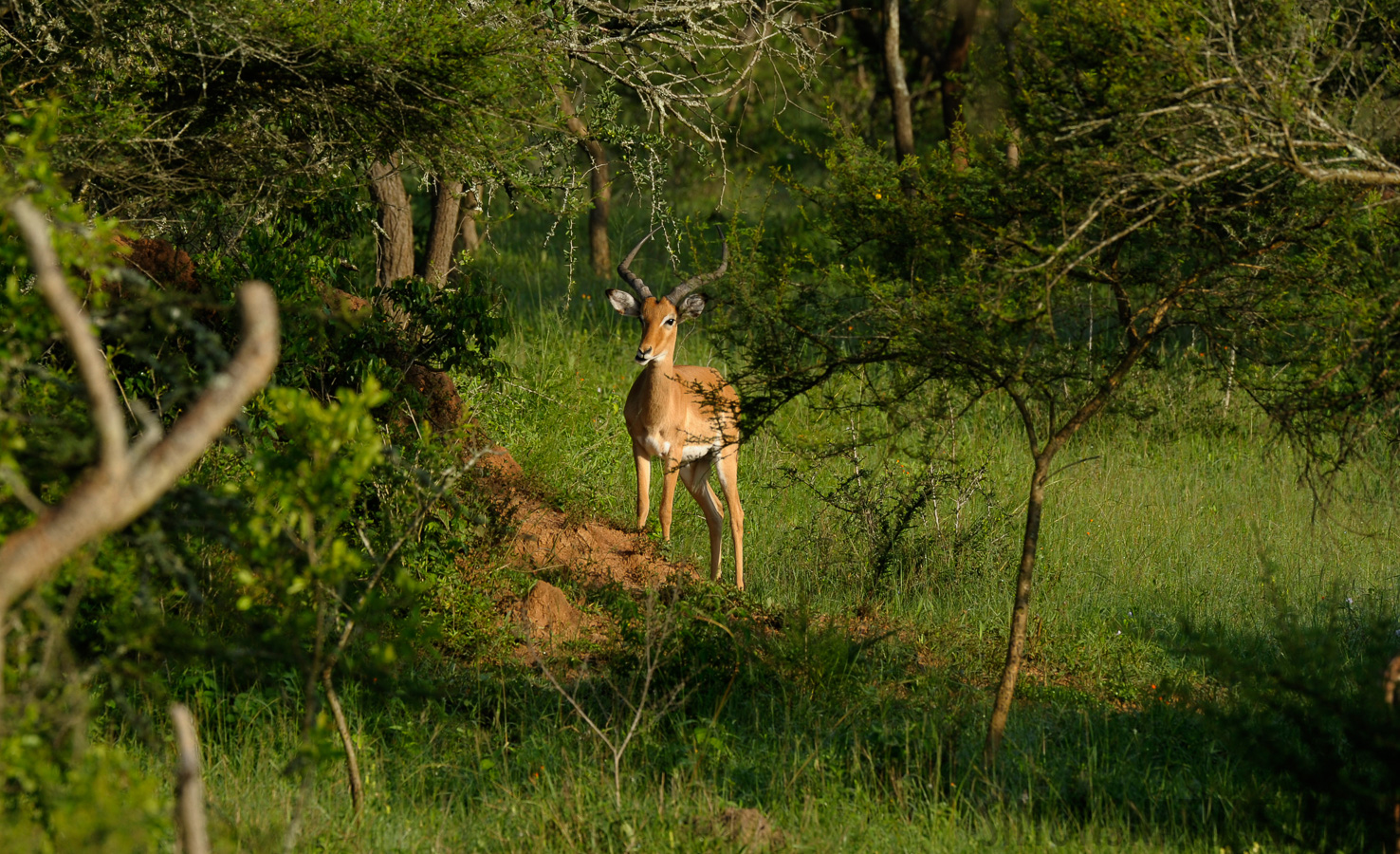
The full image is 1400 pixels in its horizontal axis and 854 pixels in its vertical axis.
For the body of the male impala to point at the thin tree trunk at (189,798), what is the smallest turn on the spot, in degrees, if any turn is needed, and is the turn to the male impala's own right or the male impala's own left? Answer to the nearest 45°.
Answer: approximately 45° to the male impala's own left

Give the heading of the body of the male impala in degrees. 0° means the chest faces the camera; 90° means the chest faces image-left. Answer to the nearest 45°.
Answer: approximately 45°

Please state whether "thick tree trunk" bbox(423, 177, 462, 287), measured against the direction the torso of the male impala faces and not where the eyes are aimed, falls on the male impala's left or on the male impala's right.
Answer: on the male impala's right

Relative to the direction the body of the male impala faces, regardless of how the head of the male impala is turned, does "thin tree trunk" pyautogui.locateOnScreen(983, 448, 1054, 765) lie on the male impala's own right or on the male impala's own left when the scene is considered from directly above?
on the male impala's own left

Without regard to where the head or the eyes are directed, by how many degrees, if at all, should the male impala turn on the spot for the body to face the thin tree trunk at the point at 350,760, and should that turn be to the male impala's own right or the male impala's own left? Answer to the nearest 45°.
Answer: approximately 45° to the male impala's own left

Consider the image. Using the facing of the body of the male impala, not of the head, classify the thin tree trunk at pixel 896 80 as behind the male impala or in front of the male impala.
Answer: behind

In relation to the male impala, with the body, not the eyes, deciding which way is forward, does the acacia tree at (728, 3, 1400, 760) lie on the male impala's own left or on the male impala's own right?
on the male impala's own left
